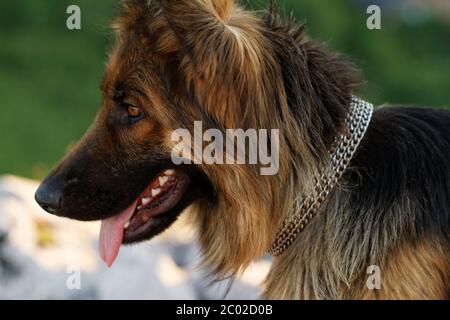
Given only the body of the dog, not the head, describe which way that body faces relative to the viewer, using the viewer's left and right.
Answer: facing to the left of the viewer
